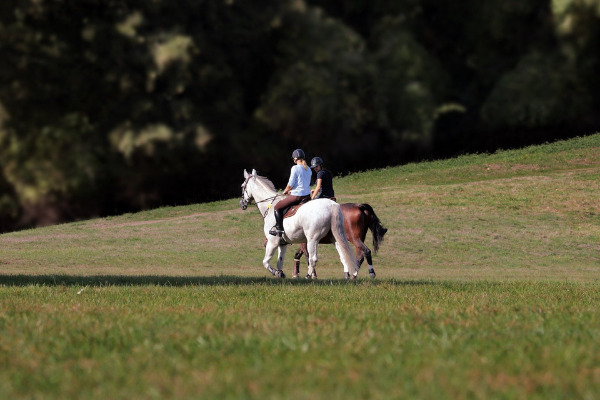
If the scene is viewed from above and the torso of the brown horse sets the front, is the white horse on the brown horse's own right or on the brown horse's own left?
on the brown horse's own left

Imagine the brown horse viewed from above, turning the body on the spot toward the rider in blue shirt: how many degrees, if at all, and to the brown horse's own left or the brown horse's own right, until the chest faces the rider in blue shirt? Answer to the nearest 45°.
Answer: approximately 45° to the brown horse's own left

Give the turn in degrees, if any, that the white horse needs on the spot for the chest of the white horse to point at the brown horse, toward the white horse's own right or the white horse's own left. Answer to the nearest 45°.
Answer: approximately 135° to the white horse's own right

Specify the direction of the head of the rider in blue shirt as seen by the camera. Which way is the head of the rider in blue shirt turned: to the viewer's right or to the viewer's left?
to the viewer's left

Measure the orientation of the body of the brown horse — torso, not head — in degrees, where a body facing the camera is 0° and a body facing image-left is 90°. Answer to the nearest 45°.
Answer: approximately 90°

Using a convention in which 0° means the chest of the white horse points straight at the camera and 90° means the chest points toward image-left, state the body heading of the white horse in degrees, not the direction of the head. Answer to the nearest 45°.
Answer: approximately 90°

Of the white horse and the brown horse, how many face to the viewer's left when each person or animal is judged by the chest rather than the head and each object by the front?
2
